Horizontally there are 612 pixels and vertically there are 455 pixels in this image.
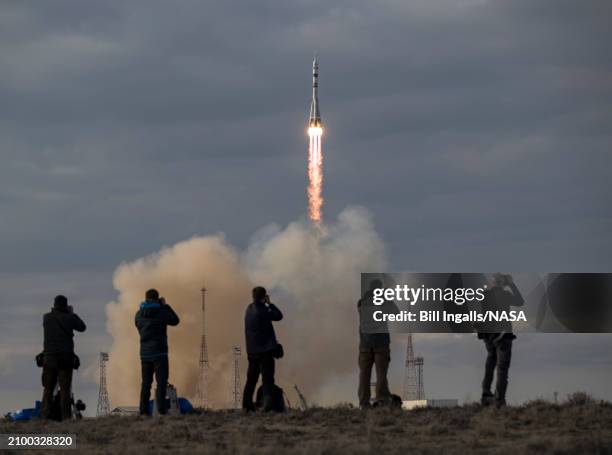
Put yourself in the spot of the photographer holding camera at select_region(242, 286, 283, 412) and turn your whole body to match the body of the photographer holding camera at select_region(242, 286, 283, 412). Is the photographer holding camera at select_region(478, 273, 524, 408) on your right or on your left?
on your right

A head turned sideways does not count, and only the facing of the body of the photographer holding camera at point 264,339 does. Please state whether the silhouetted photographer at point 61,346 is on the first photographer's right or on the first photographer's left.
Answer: on the first photographer's left

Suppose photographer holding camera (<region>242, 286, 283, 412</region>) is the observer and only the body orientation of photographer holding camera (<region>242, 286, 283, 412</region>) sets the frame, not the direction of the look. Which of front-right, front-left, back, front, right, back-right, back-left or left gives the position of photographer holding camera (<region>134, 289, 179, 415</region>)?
back-left

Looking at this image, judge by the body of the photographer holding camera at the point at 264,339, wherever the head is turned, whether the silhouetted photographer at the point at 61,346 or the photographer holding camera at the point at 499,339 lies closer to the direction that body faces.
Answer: the photographer holding camera

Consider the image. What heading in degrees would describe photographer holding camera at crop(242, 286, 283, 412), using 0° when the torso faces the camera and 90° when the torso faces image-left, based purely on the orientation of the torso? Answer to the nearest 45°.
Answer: approximately 225°

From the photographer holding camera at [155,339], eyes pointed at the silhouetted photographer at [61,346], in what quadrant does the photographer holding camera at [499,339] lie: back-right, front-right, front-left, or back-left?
back-right

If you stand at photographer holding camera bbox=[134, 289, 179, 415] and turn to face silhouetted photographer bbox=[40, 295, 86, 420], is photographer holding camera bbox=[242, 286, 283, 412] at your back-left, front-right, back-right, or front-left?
back-right
